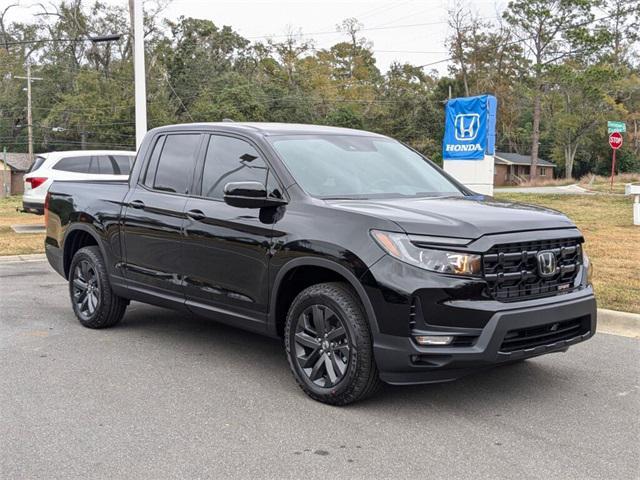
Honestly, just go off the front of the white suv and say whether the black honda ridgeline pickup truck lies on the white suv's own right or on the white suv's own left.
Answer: on the white suv's own right

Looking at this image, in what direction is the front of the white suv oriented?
to the viewer's right

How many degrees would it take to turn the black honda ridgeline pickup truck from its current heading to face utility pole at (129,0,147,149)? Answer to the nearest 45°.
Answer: approximately 135° to its left

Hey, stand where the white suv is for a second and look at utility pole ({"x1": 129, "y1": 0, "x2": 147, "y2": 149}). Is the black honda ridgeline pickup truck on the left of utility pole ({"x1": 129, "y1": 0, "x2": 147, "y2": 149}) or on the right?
right

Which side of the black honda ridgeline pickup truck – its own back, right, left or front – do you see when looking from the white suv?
back
